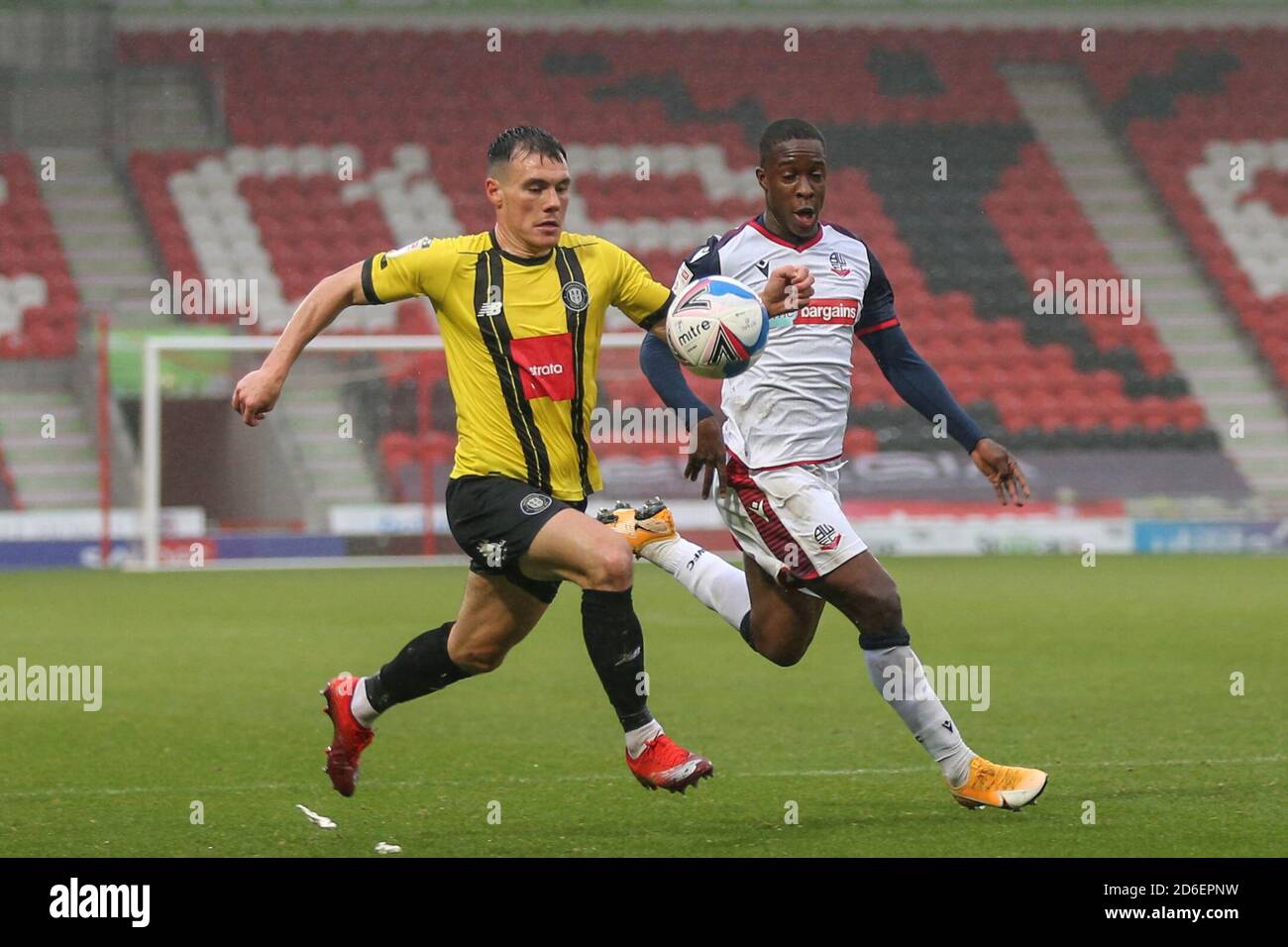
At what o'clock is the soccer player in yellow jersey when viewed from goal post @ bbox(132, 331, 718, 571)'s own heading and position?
The soccer player in yellow jersey is roughly at 12 o'clock from the goal post.

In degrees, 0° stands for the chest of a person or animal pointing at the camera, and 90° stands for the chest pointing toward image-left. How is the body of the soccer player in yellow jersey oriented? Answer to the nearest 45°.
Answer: approximately 315°

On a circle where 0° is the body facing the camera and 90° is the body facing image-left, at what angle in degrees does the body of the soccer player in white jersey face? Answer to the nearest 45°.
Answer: approximately 315°

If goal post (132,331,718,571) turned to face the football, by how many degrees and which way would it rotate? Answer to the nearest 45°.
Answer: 0° — it already faces it

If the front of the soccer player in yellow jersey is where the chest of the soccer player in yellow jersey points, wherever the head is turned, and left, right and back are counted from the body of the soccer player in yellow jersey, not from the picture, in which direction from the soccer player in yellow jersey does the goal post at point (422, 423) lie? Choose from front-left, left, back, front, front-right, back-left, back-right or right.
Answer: back-left

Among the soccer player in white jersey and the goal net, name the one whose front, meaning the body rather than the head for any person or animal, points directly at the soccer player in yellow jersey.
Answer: the goal net

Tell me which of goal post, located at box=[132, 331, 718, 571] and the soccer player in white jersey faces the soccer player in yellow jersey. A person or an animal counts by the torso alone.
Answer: the goal post

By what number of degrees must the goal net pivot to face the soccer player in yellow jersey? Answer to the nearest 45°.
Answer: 0° — it already faces them
